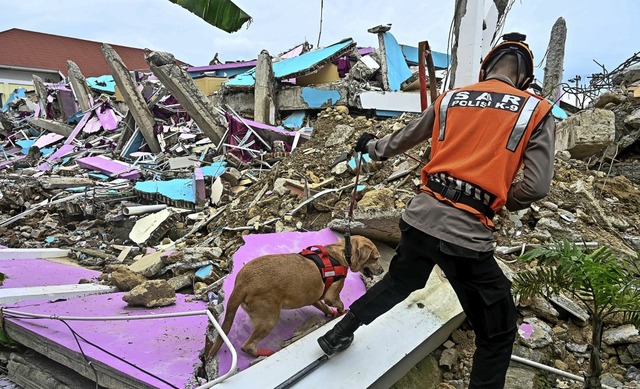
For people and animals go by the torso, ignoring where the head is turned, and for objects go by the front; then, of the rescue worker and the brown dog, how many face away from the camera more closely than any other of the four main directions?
1

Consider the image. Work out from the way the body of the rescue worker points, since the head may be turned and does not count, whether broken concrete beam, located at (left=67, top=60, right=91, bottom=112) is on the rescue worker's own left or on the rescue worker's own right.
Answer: on the rescue worker's own left

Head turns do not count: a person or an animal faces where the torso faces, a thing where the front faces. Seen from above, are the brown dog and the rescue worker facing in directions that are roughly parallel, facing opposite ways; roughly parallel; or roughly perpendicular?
roughly perpendicular

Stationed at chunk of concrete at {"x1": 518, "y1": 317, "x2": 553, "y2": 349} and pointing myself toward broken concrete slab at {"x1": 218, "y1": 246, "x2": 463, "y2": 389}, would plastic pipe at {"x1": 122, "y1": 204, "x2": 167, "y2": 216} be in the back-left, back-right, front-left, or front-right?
front-right

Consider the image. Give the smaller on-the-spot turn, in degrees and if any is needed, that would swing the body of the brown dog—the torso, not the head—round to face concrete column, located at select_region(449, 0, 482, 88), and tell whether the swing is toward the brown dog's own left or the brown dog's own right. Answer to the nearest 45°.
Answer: approximately 45° to the brown dog's own left

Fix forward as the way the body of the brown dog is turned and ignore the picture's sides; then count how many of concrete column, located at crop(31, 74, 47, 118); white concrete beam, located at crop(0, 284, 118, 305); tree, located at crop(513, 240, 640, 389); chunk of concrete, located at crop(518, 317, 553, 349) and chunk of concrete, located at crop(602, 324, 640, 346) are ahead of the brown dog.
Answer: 3

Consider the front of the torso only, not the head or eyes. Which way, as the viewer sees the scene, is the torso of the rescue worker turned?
away from the camera

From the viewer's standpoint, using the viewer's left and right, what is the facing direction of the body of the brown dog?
facing to the right of the viewer

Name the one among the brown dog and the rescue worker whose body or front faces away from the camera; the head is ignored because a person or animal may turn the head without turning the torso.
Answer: the rescue worker

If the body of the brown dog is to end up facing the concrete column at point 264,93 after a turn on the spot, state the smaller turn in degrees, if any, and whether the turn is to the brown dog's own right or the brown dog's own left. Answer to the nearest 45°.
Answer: approximately 90° to the brown dog's own left
